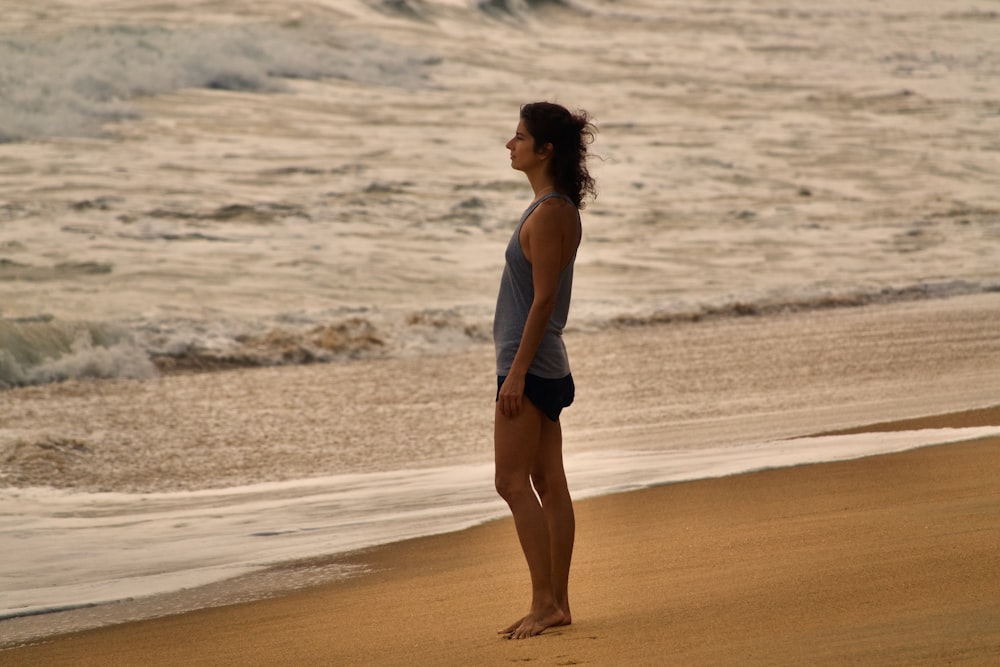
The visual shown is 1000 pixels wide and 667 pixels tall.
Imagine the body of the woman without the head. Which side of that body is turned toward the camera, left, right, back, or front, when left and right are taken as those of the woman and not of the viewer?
left

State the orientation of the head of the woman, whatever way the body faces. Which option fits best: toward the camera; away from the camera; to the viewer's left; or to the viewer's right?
to the viewer's left
